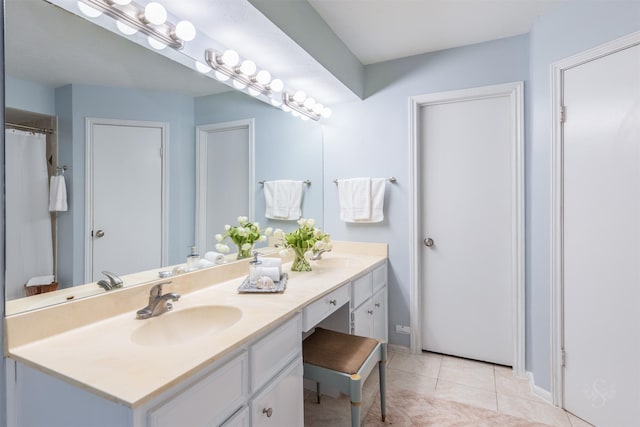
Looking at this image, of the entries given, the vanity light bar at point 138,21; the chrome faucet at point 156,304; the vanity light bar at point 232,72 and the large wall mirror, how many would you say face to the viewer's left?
0

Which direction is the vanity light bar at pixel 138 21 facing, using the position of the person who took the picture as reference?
facing the viewer and to the right of the viewer

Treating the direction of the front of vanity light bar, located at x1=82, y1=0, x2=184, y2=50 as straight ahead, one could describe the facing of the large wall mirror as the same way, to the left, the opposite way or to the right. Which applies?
the same way

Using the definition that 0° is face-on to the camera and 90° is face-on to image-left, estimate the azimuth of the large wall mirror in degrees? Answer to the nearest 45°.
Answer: approximately 315°

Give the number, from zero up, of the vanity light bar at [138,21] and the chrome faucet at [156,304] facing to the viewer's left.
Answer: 0

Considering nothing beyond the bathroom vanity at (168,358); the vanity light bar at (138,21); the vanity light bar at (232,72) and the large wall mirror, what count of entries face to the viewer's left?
0

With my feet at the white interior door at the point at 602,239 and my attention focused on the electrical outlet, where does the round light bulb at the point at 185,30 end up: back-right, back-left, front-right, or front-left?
front-left

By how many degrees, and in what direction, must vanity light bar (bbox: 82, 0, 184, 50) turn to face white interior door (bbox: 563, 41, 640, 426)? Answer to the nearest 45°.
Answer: approximately 45° to its left

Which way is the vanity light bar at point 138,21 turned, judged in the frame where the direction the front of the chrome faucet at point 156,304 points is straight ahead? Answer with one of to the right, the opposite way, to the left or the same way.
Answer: the same way

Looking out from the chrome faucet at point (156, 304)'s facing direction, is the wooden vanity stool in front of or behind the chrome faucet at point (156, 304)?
in front

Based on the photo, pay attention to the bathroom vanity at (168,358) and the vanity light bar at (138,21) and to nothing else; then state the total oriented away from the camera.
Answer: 0

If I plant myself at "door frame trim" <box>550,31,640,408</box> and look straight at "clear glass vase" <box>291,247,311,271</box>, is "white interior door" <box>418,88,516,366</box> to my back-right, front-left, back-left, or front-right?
front-right
